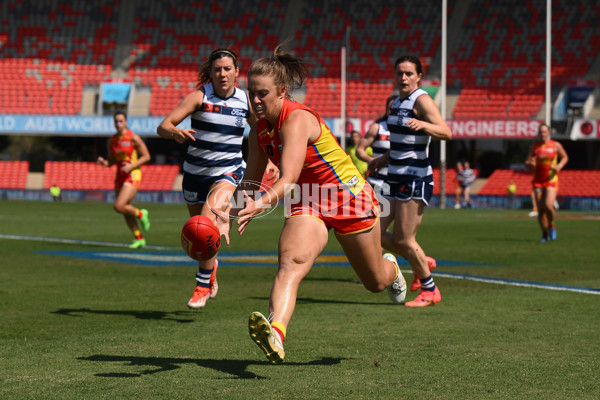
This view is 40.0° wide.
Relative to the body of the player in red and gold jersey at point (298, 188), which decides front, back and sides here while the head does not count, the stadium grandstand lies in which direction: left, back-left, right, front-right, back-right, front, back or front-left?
back-right

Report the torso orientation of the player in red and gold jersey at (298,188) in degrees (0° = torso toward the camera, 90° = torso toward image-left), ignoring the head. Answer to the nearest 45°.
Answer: approximately 45°

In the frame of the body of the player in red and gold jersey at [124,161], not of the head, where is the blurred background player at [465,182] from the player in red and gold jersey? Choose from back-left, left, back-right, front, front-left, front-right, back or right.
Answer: back

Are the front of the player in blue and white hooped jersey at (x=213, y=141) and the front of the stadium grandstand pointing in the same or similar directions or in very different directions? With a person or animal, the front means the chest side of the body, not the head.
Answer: same or similar directions

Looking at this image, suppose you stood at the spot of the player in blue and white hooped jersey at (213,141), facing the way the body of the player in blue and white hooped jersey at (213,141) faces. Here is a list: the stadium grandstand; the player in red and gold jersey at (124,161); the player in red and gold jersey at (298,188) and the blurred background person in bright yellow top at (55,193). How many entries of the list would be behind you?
3

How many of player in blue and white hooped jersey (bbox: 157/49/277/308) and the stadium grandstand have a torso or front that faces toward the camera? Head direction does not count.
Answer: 2

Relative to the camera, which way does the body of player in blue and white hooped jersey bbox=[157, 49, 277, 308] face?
toward the camera

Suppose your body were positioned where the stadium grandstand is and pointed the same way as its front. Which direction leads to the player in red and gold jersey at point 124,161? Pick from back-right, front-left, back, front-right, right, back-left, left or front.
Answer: front

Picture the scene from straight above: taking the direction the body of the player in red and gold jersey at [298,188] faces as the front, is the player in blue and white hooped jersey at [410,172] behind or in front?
behind

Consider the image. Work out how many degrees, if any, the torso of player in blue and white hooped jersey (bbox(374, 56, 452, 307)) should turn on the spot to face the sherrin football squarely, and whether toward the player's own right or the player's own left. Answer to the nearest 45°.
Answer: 0° — they already face it

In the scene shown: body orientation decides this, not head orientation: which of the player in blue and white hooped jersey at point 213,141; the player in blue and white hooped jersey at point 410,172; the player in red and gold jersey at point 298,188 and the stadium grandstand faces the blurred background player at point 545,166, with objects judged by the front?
the stadium grandstand

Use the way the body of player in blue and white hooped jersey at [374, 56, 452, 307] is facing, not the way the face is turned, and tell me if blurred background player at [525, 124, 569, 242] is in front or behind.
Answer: behind

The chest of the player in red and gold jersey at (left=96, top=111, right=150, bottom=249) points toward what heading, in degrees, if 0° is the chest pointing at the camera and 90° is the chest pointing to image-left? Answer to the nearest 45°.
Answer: approximately 45°

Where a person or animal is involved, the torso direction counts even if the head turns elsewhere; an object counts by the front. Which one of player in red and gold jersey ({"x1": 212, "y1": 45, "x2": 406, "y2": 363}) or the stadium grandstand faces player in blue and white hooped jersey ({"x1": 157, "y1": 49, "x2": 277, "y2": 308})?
the stadium grandstand

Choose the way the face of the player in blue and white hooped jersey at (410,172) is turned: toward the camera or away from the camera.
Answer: toward the camera

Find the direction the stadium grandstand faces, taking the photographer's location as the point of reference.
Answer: facing the viewer
